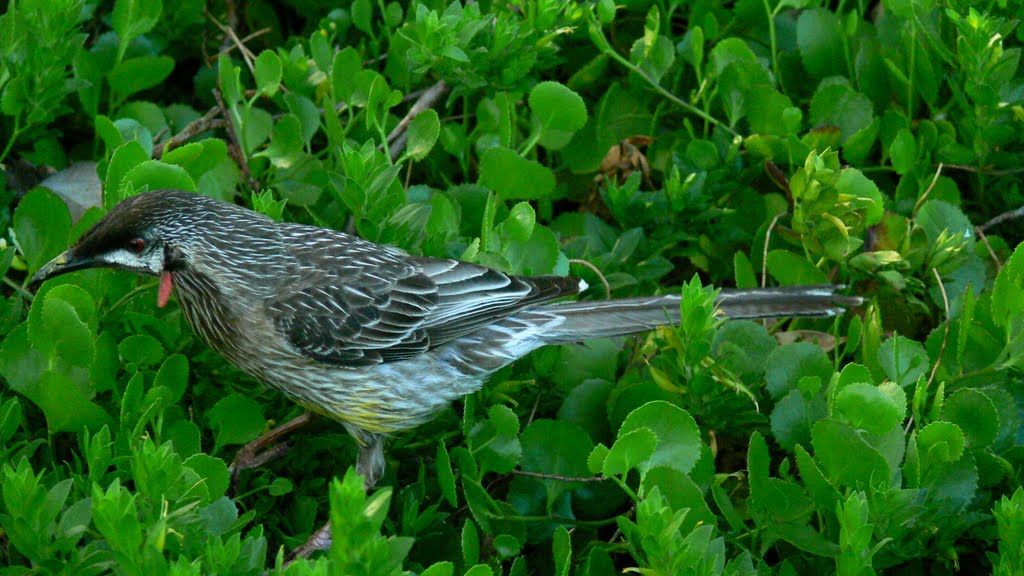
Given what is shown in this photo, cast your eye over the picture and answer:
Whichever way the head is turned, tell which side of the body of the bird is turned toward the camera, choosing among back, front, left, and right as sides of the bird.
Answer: left
